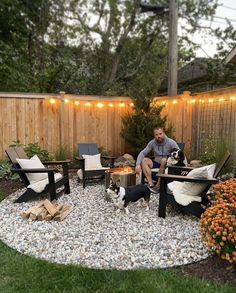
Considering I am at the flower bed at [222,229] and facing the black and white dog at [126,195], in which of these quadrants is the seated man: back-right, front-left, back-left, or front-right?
front-right

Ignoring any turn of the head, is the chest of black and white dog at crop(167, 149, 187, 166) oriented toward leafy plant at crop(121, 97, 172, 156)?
no

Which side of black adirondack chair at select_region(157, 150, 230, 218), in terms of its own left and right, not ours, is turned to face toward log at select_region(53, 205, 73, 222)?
front

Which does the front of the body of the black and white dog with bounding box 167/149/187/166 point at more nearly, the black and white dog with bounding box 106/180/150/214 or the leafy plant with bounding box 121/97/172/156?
the black and white dog

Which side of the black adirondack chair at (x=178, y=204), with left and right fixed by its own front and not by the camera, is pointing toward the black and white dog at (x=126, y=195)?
front

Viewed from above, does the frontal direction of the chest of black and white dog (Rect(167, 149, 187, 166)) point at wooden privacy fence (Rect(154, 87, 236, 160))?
no

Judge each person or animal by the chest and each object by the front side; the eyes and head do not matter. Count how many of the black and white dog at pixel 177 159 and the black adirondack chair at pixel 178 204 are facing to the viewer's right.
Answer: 0

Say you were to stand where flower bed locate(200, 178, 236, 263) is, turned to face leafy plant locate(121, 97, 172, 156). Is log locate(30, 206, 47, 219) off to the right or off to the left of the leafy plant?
left

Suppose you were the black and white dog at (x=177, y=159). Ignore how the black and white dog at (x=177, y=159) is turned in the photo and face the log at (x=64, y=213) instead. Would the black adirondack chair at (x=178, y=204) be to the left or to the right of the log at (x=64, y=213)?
left

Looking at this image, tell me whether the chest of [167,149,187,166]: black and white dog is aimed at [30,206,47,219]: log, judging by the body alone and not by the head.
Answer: yes

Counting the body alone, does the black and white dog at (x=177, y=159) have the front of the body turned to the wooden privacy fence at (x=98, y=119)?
no

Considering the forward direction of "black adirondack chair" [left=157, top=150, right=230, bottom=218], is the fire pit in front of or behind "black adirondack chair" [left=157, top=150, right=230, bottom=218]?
in front

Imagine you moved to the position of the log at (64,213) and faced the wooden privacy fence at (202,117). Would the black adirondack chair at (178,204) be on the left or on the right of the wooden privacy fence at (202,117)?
right

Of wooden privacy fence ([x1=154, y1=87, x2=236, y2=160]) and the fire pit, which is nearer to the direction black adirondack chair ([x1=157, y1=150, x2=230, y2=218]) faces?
the fire pit

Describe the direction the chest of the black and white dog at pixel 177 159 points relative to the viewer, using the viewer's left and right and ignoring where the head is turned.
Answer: facing the viewer and to the left of the viewer

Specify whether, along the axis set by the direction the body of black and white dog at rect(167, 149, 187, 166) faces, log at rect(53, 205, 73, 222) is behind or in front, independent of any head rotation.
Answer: in front

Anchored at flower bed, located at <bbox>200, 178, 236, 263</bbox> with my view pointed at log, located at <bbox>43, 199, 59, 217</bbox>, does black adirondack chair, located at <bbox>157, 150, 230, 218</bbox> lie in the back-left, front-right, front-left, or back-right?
front-right

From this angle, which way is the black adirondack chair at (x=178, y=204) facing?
to the viewer's left
